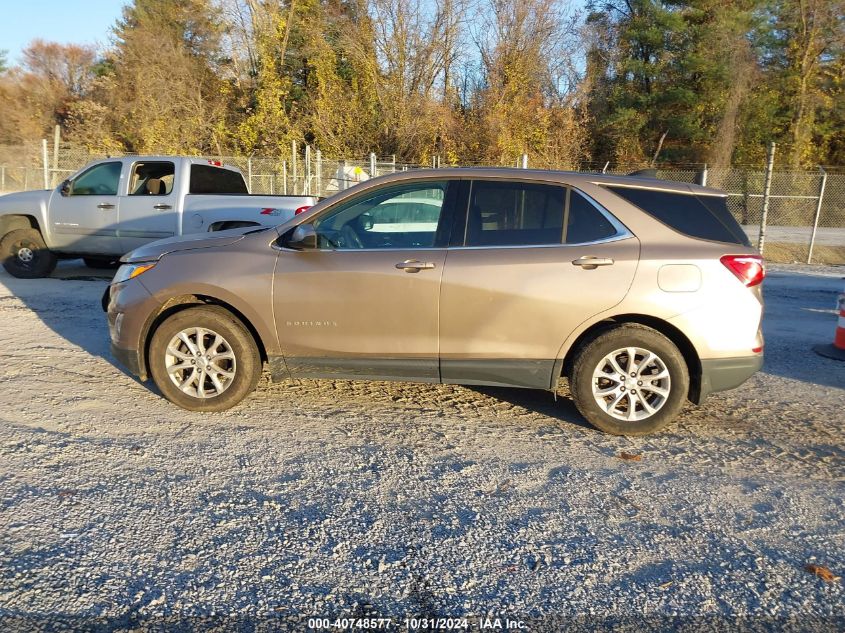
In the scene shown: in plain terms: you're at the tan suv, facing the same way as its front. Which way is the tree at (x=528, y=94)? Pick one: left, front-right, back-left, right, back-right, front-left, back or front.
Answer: right

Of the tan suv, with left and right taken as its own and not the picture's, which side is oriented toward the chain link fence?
right

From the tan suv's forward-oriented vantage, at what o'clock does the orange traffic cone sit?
The orange traffic cone is roughly at 5 o'clock from the tan suv.

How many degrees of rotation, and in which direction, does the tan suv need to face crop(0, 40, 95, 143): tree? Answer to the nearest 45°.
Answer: approximately 45° to its right

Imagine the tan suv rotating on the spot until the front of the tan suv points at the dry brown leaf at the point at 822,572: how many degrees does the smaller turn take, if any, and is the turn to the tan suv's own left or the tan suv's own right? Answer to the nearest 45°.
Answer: approximately 135° to the tan suv's own left

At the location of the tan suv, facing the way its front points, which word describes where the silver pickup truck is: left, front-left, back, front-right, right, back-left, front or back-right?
front-right

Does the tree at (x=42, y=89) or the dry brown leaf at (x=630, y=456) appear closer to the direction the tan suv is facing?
the tree

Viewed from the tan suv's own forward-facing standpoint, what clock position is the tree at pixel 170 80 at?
The tree is roughly at 2 o'clock from the tan suv.

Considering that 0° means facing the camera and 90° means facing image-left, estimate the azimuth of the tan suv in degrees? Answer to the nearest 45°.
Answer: approximately 90°

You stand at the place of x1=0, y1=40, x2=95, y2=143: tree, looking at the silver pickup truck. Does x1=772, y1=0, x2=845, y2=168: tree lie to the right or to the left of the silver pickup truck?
left
